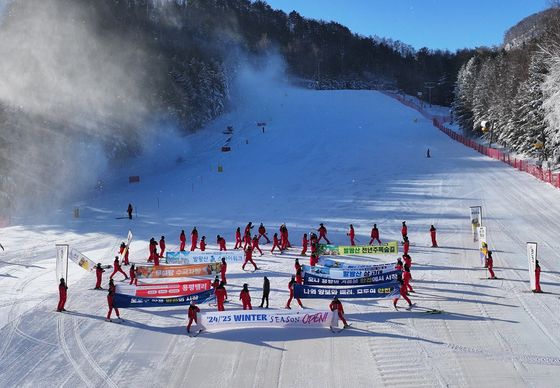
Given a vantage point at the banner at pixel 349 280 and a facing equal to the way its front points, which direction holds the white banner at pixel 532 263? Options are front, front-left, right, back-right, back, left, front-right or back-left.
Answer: left

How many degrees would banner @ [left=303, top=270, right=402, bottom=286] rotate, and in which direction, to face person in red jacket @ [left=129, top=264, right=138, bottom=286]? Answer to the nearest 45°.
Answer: approximately 90° to its right

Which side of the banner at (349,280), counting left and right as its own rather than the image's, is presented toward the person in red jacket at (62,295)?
right

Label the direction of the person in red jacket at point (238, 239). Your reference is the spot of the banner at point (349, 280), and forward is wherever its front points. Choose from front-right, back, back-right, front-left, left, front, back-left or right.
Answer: back-right

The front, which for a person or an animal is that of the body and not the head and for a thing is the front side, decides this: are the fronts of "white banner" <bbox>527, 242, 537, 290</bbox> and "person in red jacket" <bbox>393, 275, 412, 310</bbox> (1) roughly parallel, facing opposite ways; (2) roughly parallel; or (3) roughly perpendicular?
roughly perpendicular

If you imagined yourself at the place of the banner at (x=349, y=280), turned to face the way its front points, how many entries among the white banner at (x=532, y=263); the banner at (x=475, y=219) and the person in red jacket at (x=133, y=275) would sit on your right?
1

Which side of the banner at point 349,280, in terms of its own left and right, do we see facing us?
front

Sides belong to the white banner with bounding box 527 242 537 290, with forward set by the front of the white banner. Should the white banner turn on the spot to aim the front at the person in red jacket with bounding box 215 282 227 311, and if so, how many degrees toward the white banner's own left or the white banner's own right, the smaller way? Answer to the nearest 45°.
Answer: approximately 45° to the white banner's own right
